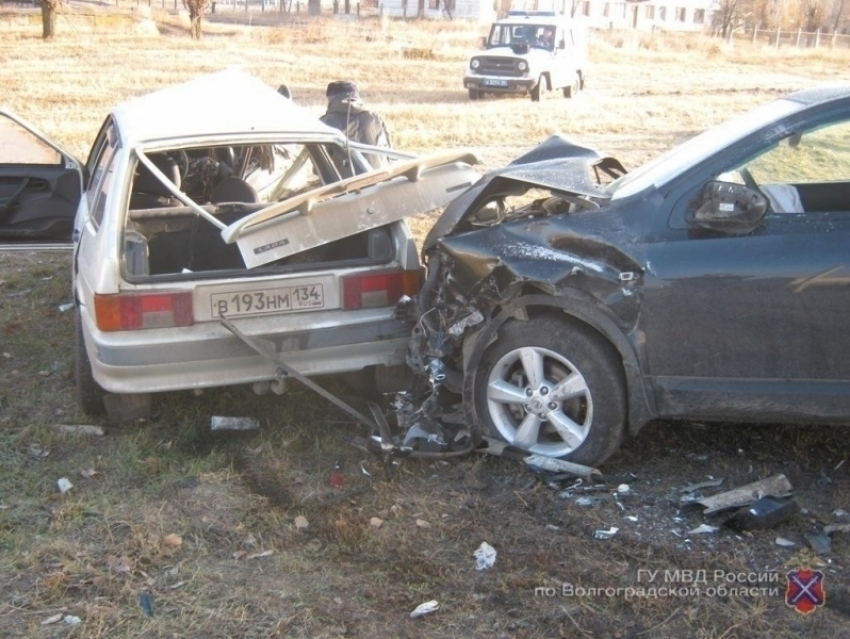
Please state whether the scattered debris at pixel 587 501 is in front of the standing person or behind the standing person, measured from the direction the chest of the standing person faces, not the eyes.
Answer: behind

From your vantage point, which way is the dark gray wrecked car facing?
to the viewer's left

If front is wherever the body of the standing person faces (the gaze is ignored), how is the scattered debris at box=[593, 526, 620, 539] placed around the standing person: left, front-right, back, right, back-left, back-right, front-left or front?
back

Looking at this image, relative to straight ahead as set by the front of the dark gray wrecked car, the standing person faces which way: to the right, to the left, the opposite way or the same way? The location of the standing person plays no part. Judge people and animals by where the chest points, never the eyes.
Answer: to the right

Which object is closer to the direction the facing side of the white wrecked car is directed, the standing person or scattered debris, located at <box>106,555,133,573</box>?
the standing person

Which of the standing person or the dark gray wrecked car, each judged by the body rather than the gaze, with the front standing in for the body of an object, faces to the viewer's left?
the dark gray wrecked car

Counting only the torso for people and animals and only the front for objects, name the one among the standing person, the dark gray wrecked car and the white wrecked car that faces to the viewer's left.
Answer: the dark gray wrecked car

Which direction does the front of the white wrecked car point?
away from the camera

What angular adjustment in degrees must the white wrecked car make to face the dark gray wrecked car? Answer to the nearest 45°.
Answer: approximately 135° to its right

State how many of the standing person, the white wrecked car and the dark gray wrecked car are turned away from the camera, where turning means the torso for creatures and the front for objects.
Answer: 2
